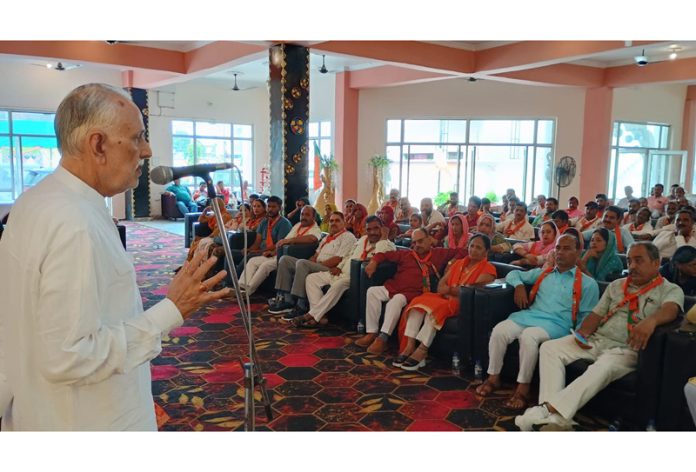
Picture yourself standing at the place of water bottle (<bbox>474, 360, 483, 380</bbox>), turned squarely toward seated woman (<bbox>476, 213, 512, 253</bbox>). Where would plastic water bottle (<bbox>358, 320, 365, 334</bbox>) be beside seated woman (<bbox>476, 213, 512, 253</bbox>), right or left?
left

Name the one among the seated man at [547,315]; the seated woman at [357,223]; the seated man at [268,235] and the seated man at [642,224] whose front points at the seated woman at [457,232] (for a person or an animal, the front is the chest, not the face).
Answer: the seated man at [642,224]

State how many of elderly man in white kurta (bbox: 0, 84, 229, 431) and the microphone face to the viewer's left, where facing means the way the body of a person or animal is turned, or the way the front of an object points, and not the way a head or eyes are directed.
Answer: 1

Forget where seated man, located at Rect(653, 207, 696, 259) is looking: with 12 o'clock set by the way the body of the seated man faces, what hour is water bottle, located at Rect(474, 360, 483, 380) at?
The water bottle is roughly at 11 o'clock from the seated man.

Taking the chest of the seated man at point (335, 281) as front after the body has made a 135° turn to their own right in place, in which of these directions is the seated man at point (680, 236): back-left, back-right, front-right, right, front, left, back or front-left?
right

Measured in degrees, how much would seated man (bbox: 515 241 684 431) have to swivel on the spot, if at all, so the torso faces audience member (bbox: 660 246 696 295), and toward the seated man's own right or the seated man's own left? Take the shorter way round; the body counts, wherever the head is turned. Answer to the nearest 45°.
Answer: approximately 180°

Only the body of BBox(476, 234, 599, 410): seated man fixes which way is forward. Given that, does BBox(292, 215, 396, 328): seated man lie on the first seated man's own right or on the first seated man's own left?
on the first seated man's own right

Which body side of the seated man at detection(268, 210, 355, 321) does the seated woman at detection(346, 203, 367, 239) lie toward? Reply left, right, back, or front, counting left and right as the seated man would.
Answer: back

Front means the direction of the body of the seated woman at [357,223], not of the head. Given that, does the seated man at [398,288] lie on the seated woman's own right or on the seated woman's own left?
on the seated woman's own left
